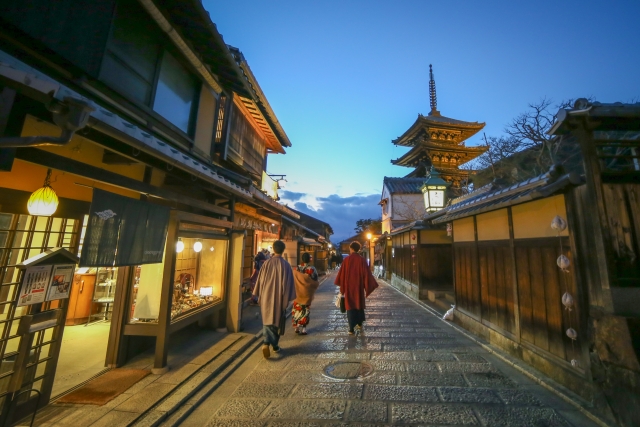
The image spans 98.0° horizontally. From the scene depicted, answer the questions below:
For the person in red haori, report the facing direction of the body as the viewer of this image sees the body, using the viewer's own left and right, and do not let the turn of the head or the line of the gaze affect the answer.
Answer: facing away from the viewer

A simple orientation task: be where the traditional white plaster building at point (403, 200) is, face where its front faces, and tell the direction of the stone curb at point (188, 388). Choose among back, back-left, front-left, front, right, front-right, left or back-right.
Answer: front-left

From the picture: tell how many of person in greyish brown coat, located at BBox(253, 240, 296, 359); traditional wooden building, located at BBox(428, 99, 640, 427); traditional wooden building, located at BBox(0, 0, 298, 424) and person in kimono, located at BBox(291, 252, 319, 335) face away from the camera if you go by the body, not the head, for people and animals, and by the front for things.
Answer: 2

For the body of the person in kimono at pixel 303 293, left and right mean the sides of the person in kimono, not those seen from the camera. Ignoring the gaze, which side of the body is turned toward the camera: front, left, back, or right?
back

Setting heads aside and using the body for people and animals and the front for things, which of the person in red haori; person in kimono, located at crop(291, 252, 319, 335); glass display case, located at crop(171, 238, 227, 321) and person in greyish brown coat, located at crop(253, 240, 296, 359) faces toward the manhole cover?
the glass display case

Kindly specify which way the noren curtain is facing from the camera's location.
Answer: facing the viewer and to the right of the viewer

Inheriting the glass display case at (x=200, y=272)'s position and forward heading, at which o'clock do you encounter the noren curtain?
The noren curtain is roughly at 2 o'clock from the glass display case.

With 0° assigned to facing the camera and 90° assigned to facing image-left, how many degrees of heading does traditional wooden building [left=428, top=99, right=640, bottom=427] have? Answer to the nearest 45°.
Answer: approximately 45°

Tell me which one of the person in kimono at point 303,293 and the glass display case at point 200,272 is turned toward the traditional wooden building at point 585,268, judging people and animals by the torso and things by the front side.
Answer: the glass display case

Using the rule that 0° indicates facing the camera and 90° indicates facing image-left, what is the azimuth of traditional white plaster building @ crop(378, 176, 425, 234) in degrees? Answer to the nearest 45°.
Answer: approximately 45°

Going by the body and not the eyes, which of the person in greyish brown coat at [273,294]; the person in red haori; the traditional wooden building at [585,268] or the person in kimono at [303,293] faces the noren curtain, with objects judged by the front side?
the traditional wooden building

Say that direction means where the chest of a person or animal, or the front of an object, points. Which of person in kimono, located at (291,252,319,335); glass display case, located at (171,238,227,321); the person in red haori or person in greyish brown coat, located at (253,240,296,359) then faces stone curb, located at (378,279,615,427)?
the glass display case

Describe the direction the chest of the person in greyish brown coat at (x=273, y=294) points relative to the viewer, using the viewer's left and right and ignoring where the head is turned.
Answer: facing away from the viewer

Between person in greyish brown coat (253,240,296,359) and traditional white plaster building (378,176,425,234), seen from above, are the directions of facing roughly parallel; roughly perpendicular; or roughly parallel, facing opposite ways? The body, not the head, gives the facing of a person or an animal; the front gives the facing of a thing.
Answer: roughly perpendicular

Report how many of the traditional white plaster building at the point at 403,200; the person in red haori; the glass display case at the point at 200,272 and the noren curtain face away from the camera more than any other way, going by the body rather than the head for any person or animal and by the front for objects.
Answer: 1

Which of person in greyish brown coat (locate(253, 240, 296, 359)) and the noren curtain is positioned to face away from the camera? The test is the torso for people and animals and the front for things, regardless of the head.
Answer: the person in greyish brown coat

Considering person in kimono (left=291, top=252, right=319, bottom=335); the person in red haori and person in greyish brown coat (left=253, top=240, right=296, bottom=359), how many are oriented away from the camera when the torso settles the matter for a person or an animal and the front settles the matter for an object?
3

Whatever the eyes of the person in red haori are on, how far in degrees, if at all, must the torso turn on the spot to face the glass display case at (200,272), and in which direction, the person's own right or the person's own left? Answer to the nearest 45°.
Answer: approximately 90° to the person's own left
